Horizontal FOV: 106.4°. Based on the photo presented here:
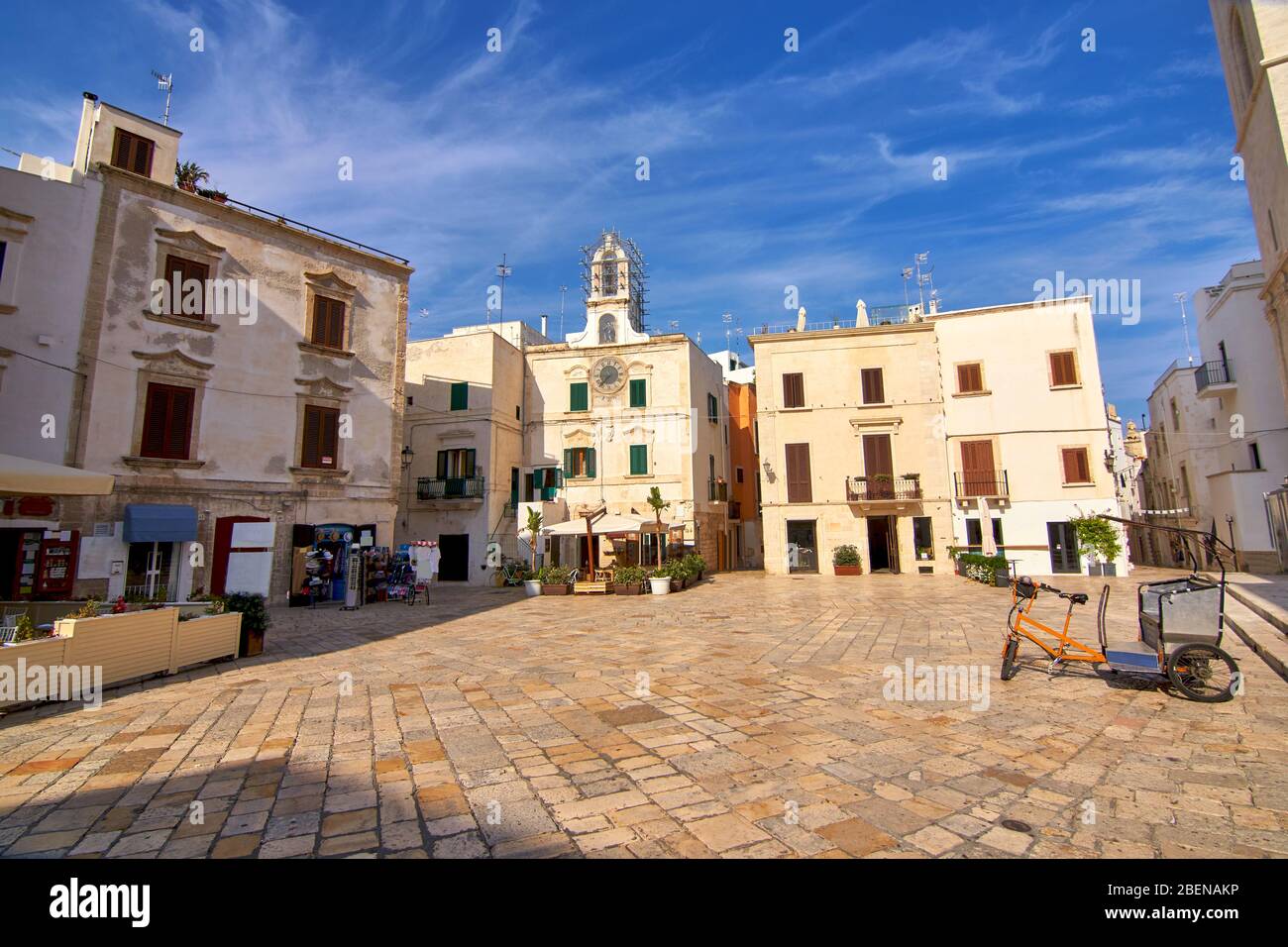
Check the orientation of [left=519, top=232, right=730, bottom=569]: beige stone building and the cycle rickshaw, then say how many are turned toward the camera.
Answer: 1

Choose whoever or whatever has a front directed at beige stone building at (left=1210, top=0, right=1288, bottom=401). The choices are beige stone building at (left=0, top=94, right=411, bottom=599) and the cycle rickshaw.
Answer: beige stone building at (left=0, top=94, right=411, bottom=599)

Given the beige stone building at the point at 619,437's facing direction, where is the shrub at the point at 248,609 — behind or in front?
in front

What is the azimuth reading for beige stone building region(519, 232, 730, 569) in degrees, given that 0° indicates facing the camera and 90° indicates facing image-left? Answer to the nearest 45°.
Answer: approximately 0°

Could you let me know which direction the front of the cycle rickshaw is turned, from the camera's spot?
facing to the left of the viewer

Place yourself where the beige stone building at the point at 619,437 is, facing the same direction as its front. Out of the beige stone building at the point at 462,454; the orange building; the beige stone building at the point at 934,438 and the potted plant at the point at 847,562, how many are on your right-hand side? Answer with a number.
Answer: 1

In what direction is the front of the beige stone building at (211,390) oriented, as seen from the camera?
facing the viewer and to the right of the viewer

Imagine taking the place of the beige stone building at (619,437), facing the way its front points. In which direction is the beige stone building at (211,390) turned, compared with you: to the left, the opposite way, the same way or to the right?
to the left
